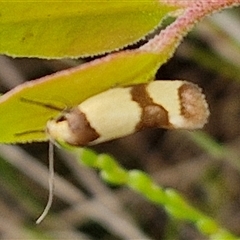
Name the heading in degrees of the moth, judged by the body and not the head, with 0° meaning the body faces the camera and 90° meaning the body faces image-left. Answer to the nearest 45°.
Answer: approximately 90°
